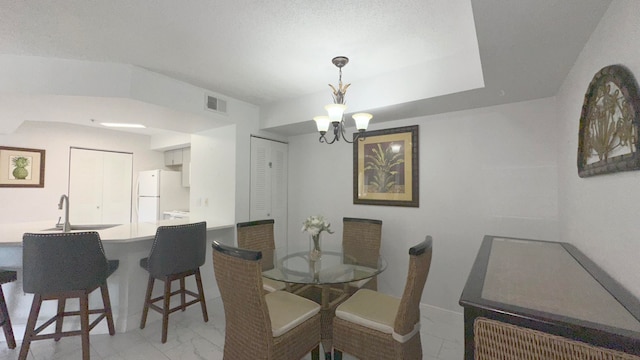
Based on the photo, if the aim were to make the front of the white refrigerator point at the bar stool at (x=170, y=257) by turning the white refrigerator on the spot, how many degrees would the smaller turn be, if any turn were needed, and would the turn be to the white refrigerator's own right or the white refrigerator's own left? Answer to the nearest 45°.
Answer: approximately 45° to the white refrigerator's own left

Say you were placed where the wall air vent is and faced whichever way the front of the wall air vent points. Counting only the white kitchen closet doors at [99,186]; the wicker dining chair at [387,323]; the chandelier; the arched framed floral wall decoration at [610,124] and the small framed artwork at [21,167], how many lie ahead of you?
3

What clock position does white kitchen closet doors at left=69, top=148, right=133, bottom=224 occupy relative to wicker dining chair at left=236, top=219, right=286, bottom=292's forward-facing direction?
The white kitchen closet doors is roughly at 6 o'clock from the wicker dining chair.

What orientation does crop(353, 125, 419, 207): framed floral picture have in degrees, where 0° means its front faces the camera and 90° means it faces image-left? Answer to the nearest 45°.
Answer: approximately 45°

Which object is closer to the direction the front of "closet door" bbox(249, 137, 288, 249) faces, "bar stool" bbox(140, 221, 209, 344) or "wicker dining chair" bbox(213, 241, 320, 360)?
the wicker dining chair

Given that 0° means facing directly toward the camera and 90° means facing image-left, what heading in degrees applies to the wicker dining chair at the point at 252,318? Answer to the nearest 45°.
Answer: approximately 225°

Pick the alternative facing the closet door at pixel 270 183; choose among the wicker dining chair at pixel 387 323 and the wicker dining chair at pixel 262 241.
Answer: the wicker dining chair at pixel 387 323

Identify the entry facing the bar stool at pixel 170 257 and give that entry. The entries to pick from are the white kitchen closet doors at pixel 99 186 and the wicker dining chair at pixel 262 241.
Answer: the white kitchen closet doors

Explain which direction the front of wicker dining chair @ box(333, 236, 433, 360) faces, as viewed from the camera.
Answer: facing away from the viewer and to the left of the viewer

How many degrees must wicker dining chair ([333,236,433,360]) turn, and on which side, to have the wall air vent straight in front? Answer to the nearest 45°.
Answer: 0° — it already faces it

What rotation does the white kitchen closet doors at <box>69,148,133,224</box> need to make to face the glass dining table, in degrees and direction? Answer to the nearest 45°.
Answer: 0° — it already faces it

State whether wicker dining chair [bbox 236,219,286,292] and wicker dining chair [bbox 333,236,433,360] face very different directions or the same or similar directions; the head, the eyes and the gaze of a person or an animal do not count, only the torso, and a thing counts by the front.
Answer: very different directions
